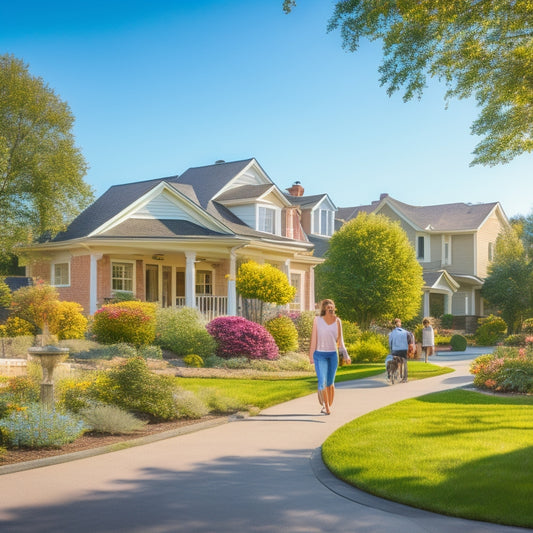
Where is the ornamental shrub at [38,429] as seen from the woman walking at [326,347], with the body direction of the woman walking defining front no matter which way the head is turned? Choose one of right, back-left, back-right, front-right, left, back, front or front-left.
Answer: front-right

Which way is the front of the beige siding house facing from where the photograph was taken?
facing the viewer and to the left of the viewer

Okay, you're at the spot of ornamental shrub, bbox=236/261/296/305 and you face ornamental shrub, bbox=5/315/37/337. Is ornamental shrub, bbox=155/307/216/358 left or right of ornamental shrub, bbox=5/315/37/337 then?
left

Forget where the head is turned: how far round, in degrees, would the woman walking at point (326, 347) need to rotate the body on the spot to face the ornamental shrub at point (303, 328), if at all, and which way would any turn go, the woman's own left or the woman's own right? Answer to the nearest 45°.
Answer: approximately 180°

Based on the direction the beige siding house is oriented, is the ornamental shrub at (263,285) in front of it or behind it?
in front

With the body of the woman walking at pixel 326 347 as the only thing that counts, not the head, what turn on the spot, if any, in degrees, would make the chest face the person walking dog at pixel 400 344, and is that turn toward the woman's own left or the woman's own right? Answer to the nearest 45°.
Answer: approximately 180°

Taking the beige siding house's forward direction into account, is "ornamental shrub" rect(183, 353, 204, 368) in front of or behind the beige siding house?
in front

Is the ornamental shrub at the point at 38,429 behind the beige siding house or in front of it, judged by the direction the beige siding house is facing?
in front

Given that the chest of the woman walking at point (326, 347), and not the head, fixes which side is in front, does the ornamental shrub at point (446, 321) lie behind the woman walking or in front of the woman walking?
behind

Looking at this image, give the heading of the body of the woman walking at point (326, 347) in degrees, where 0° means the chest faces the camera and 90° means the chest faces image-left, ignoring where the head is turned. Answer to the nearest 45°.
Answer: approximately 0°
